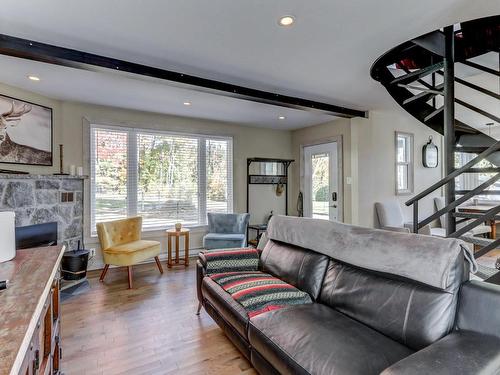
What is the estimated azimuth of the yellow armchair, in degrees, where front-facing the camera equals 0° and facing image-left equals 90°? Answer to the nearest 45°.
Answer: approximately 315°

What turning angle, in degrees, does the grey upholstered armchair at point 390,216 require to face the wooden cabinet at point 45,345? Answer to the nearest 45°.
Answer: approximately 45° to its right

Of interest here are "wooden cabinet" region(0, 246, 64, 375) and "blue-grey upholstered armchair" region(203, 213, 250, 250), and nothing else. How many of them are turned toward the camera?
1

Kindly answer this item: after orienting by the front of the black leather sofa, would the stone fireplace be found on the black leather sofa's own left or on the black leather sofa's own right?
on the black leather sofa's own right

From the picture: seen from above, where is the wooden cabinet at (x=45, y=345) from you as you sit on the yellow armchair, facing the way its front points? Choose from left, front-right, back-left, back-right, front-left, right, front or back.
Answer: front-right

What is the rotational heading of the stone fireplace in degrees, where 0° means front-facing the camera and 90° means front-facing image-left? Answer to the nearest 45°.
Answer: approximately 315°

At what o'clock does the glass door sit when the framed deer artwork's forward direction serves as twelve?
The glass door is roughly at 11 o'clock from the framed deer artwork.

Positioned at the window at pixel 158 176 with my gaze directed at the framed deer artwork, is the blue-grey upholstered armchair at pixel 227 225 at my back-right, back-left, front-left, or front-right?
back-left

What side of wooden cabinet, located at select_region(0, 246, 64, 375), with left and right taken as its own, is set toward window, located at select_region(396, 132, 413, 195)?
front

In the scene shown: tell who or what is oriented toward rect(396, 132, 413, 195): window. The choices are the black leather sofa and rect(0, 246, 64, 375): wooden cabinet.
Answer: the wooden cabinet
